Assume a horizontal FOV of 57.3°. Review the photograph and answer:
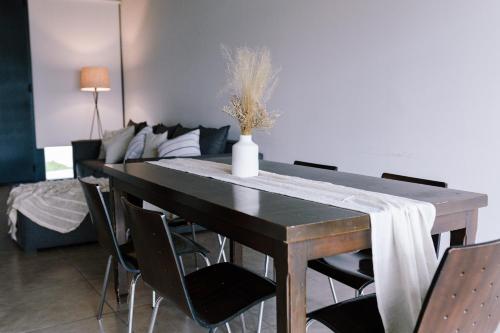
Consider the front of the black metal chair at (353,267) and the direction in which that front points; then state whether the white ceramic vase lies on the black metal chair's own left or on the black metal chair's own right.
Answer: on the black metal chair's own right

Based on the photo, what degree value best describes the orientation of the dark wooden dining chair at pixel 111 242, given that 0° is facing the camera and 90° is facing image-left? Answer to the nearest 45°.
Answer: approximately 225°

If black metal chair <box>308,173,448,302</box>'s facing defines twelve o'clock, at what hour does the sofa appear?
The sofa is roughly at 3 o'clock from the black metal chair.

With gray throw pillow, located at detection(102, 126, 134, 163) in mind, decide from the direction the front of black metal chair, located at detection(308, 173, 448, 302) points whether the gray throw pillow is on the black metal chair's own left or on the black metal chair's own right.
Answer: on the black metal chair's own right

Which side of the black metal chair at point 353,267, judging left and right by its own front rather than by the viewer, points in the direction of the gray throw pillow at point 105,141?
right

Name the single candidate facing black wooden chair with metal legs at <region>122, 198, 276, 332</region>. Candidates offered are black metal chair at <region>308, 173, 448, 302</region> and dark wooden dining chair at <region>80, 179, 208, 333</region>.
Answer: black metal chair at <region>308, 173, 448, 302</region>

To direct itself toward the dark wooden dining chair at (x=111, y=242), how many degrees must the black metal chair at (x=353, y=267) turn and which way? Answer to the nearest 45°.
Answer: approximately 45° to its right

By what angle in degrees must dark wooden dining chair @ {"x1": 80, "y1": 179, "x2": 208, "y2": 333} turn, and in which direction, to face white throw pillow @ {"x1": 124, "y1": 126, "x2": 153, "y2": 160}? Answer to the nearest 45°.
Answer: approximately 45° to its left

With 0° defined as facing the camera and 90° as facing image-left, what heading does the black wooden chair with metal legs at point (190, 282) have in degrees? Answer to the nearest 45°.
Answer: approximately 225°

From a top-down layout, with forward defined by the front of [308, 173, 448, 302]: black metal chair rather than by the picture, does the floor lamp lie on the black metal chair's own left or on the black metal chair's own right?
on the black metal chair's own right

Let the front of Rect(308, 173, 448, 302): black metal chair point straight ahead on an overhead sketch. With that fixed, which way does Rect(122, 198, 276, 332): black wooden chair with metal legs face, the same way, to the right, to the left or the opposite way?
the opposite way

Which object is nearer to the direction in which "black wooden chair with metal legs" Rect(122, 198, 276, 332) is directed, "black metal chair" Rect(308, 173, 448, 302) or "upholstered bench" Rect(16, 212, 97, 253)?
the black metal chair
